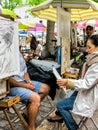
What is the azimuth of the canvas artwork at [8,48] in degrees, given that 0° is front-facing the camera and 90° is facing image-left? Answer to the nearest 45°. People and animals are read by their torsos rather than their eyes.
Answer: approximately 315°

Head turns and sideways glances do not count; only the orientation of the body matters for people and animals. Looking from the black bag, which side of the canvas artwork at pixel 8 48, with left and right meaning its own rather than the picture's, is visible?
left
